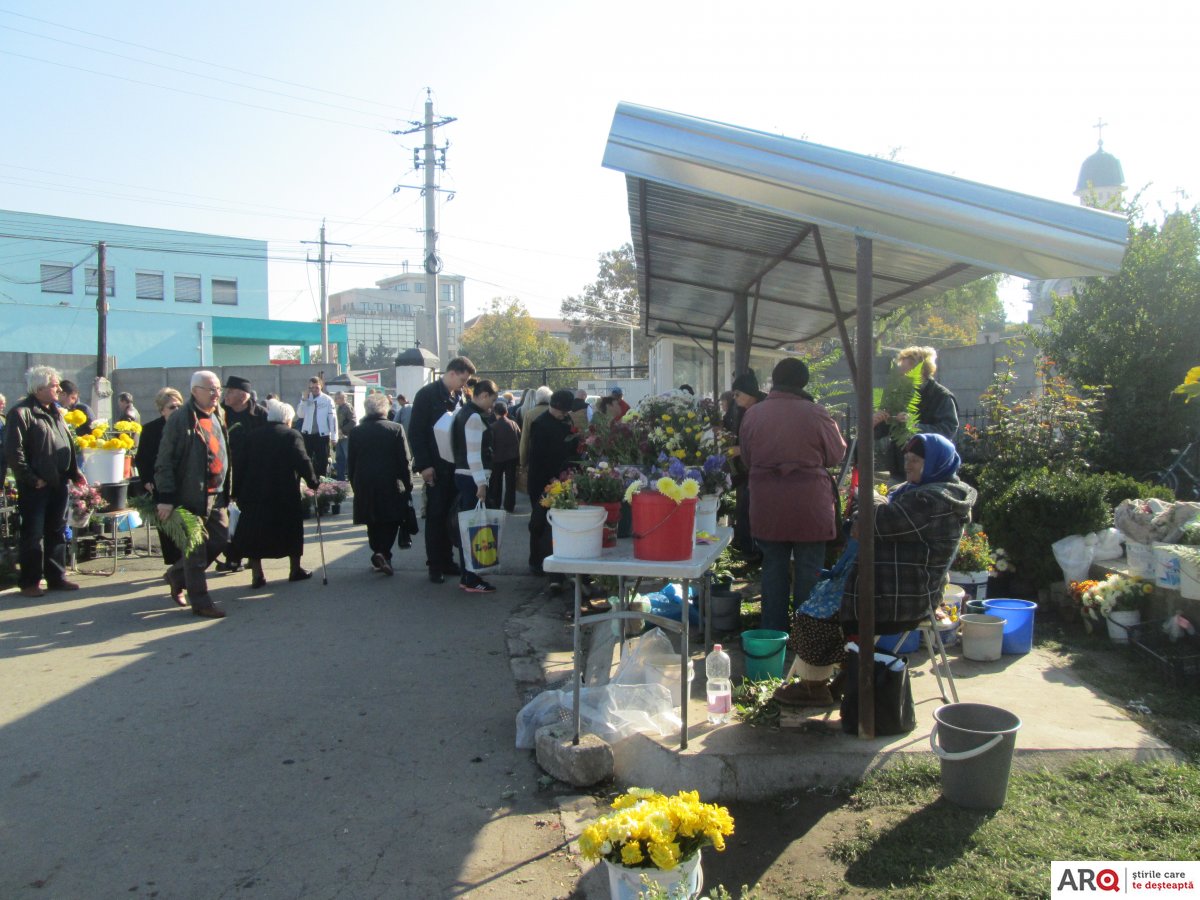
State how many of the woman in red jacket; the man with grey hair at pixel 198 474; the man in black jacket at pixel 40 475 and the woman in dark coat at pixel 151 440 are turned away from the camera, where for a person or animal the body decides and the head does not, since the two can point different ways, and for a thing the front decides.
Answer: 1

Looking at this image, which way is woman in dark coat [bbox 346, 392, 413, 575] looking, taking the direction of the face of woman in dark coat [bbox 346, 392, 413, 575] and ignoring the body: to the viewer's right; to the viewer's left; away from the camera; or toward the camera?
away from the camera

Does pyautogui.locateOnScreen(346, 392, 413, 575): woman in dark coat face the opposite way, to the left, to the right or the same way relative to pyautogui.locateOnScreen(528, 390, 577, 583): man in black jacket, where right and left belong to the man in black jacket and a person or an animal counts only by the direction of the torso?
to the left

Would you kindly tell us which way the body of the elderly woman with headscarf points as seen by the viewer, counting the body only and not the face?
to the viewer's left

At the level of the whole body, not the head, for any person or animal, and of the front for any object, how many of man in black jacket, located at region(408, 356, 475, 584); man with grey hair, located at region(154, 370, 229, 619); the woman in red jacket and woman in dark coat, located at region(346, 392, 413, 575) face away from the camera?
2

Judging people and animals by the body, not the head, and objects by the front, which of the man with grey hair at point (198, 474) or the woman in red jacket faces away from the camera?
the woman in red jacket

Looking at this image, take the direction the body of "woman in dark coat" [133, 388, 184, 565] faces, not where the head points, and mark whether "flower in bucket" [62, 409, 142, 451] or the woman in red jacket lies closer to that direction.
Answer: the woman in red jacket

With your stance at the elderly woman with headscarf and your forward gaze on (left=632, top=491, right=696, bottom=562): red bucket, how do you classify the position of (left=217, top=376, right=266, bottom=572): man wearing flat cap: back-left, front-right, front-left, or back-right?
front-right

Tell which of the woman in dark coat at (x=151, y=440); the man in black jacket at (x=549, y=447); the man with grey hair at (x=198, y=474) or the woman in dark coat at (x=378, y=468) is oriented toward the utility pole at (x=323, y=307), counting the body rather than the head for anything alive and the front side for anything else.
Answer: the woman in dark coat at (x=378, y=468)

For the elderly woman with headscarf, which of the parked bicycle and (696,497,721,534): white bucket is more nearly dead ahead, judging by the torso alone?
the white bucket

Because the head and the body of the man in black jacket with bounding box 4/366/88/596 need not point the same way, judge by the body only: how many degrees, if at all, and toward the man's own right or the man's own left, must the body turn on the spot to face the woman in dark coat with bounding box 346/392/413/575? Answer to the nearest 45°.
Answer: approximately 45° to the man's own left

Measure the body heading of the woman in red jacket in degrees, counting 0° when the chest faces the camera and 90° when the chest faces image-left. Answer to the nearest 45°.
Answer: approximately 180°

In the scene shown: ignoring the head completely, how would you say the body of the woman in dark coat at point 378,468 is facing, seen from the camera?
away from the camera

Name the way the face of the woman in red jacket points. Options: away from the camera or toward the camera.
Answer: away from the camera

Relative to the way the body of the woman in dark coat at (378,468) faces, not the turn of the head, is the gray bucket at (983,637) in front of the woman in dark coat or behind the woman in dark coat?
behind
